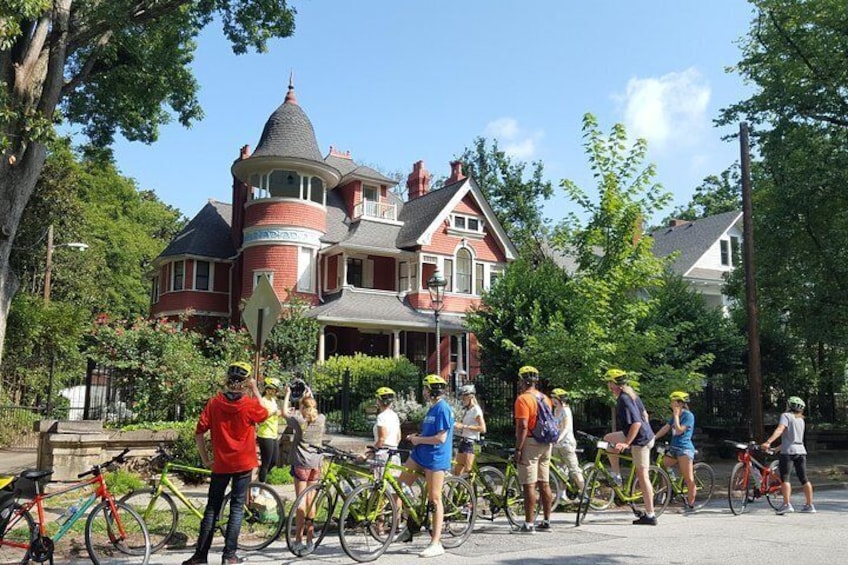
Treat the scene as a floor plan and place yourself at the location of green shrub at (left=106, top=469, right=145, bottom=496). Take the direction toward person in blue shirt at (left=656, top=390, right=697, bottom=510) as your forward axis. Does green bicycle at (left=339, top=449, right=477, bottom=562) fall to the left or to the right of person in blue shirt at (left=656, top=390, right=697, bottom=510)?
right

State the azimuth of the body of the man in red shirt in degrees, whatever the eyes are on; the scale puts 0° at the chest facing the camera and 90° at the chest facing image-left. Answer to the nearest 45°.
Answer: approximately 180°

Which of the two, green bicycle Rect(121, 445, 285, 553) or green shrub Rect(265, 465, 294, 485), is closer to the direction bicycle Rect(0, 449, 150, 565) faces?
the green bicycle

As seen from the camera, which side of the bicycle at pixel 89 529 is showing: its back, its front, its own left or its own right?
right

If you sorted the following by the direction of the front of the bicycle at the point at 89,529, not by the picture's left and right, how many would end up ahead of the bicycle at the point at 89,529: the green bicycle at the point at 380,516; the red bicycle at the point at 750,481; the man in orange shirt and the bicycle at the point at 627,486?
4

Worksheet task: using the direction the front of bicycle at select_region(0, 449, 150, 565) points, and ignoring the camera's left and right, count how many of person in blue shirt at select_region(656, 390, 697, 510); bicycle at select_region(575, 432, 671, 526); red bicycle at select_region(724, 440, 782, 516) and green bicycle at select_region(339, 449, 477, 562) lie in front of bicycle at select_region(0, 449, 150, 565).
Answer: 4

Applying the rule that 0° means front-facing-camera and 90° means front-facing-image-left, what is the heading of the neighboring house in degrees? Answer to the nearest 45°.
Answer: approximately 315°

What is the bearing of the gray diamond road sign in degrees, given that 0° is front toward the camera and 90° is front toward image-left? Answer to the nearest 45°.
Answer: approximately 225°
